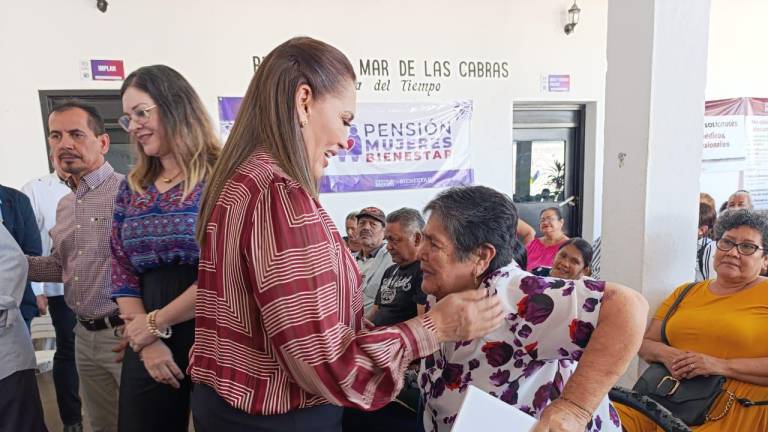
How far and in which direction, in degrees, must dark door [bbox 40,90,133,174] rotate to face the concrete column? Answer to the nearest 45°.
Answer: approximately 45° to its left

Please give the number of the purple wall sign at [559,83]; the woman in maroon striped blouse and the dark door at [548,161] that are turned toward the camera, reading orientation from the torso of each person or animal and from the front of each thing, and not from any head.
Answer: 2

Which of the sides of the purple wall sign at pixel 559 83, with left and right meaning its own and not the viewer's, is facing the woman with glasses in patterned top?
front

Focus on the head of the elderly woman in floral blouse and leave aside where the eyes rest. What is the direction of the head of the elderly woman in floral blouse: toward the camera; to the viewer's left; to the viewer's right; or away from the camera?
to the viewer's left

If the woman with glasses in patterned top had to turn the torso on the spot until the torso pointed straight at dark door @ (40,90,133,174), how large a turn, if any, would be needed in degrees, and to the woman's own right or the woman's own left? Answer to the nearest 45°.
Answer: approximately 135° to the woman's own right

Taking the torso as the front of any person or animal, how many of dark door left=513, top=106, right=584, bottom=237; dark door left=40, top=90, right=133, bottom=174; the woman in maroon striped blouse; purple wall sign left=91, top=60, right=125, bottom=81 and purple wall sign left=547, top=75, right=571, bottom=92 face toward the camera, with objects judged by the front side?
4

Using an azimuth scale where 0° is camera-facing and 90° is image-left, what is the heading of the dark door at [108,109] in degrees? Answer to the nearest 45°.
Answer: approximately 0°

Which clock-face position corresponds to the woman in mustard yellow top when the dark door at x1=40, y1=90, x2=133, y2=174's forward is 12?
The woman in mustard yellow top is roughly at 11 o'clock from the dark door.

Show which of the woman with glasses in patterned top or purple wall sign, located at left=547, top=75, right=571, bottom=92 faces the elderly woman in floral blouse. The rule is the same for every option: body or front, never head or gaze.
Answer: the purple wall sign

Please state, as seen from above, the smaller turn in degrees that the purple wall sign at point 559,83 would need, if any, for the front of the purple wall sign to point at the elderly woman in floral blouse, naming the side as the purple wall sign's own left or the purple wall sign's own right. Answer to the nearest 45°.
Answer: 0° — it already faces them

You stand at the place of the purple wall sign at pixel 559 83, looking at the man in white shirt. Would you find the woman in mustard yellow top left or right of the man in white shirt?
left

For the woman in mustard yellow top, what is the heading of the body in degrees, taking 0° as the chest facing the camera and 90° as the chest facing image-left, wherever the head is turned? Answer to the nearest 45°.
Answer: approximately 45°

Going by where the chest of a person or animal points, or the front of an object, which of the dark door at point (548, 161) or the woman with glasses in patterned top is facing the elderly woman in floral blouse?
the dark door

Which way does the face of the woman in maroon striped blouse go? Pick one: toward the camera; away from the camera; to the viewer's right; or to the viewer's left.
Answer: to the viewer's right
